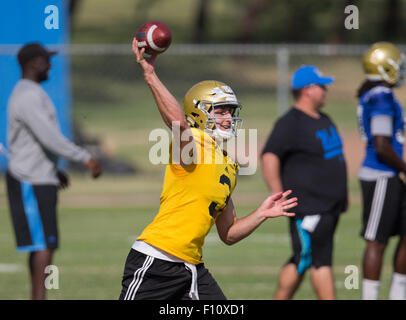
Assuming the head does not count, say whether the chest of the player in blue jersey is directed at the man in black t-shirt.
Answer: no

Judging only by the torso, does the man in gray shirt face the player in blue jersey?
yes

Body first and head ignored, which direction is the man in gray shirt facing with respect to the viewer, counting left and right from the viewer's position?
facing to the right of the viewer

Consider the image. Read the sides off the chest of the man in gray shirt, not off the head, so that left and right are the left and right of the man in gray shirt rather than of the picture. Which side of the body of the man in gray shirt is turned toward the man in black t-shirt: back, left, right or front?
front

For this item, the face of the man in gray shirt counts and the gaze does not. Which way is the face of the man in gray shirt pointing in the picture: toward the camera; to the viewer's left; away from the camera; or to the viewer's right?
to the viewer's right

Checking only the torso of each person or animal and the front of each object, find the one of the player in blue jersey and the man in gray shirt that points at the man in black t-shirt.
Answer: the man in gray shirt

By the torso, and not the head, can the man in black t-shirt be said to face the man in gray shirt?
no
